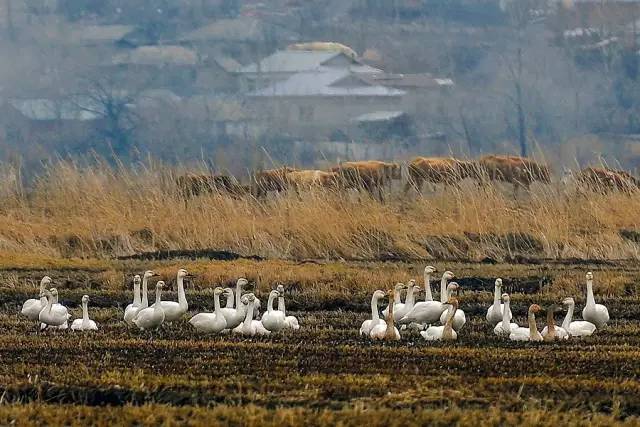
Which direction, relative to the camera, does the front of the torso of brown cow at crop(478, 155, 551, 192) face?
to the viewer's right

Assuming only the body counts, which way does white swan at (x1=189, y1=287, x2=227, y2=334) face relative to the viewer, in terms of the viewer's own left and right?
facing to the right of the viewer

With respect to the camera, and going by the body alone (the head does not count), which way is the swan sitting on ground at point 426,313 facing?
to the viewer's right

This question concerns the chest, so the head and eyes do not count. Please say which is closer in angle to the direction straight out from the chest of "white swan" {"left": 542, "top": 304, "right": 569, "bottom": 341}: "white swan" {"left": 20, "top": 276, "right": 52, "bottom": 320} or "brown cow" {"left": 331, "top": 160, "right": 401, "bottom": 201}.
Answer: the white swan

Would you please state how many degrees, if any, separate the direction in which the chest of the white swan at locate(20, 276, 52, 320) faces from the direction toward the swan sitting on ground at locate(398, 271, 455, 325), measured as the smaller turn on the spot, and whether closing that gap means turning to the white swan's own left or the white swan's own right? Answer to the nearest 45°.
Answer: approximately 45° to the white swan's own right

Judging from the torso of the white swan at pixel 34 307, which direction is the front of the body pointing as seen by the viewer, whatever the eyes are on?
to the viewer's right

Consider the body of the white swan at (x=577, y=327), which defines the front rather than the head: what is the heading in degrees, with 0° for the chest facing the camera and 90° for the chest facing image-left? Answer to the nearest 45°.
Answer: approximately 90°
